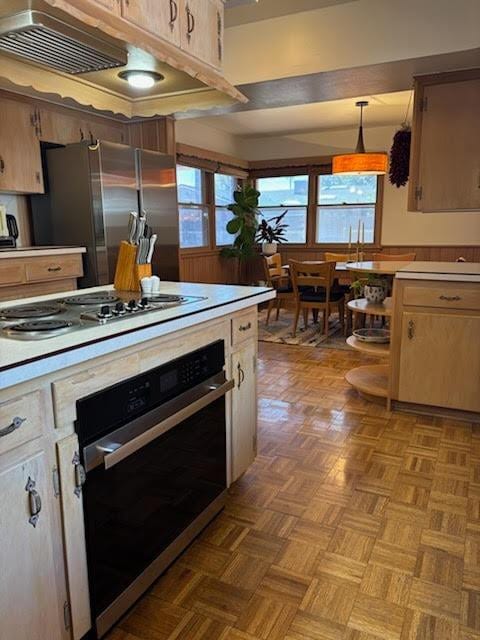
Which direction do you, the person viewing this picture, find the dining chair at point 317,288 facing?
facing away from the viewer and to the right of the viewer

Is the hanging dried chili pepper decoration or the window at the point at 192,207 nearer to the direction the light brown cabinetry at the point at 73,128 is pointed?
the hanging dried chili pepper decoration

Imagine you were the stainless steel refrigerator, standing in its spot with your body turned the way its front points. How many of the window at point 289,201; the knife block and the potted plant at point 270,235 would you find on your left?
2

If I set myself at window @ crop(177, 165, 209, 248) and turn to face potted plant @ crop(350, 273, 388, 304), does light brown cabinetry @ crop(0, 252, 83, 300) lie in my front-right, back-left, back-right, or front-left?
front-right

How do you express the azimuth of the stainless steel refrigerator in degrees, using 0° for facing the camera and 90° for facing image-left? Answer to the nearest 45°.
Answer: approximately 315°

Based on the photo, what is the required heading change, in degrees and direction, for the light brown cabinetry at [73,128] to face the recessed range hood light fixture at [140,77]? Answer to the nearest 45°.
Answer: approximately 45° to its right

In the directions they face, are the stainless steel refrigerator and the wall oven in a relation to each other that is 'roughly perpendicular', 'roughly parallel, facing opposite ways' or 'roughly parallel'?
roughly parallel

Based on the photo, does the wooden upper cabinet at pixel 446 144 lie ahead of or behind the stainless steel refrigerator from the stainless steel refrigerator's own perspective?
ahead

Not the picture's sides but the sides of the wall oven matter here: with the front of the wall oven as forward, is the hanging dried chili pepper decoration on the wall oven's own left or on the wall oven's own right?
on the wall oven's own left

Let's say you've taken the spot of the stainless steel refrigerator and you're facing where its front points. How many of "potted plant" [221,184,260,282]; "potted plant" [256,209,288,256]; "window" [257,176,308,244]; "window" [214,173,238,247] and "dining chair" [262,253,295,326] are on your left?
5

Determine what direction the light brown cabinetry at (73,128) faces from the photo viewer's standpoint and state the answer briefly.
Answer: facing the viewer and to the right of the viewer

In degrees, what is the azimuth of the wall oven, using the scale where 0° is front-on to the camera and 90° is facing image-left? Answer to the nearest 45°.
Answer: approximately 315°

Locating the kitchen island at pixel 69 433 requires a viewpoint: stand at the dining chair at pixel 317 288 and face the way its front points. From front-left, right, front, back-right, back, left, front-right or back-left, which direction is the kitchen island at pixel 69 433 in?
back-right

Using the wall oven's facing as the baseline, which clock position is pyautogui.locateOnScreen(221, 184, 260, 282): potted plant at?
The potted plant is roughly at 8 o'clock from the wall oven.

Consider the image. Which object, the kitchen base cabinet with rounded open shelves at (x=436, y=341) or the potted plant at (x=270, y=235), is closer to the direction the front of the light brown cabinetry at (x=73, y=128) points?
the kitchen base cabinet with rounded open shelves

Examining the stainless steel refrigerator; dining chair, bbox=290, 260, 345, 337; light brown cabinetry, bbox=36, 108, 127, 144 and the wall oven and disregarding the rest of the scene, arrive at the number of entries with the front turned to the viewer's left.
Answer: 0
